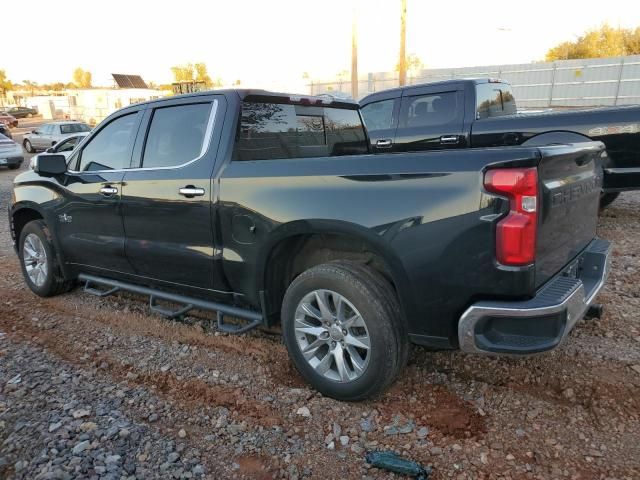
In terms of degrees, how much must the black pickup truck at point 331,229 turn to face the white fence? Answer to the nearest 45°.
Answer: approximately 90° to its right

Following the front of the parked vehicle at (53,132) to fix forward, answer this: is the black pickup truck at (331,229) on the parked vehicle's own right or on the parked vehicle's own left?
on the parked vehicle's own left

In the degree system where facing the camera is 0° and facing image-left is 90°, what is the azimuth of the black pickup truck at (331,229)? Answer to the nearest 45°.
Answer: approximately 135°

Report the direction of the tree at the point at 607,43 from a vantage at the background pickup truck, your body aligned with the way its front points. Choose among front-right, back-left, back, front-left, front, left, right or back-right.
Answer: front-right

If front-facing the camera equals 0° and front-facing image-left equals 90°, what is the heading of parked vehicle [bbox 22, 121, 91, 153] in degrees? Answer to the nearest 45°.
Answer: approximately 45°

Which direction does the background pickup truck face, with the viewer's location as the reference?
facing away from the viewer and to the left of the viewer

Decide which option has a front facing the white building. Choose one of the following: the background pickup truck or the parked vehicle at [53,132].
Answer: the background pickup truck

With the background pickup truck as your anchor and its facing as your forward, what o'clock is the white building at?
The white building is roughly at 12 o'clock from the background pickup truck.

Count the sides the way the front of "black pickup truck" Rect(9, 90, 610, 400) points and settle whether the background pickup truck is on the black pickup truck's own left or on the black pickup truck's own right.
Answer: on the black pickup truck's own right
